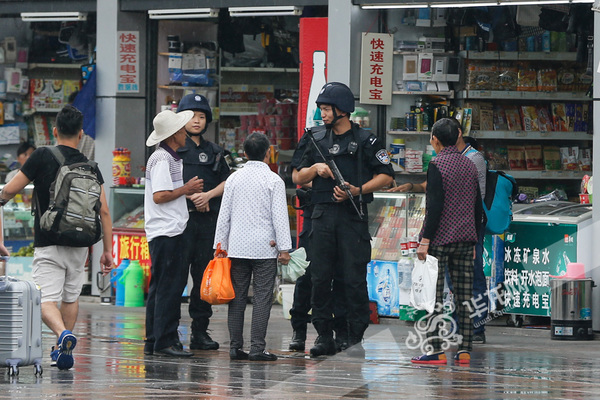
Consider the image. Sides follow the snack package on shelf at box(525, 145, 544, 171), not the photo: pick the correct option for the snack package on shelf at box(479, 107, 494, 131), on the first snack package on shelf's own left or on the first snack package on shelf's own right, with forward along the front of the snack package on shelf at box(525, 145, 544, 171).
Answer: on the first snack package on shelf's own right

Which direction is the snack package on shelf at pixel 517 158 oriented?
toward the camera

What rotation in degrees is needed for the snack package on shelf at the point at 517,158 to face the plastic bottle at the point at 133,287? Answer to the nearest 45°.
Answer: approximately 90° to its right

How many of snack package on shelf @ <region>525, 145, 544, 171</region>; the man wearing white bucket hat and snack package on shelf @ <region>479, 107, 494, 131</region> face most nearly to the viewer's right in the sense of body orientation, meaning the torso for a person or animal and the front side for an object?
1

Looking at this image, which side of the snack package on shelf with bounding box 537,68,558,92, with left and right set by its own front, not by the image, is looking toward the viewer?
front

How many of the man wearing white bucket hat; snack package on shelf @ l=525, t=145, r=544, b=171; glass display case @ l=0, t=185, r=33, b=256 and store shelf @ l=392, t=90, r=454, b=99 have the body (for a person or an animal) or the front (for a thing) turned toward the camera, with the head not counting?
3

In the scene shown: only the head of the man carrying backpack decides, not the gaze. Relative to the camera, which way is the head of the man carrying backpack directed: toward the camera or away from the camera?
away from the camera

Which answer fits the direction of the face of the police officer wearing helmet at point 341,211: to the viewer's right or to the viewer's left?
to the viewer's left

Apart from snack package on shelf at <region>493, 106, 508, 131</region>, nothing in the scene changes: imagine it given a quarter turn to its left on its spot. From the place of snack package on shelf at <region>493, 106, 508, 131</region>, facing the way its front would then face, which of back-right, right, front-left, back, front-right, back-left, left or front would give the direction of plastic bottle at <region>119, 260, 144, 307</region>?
back

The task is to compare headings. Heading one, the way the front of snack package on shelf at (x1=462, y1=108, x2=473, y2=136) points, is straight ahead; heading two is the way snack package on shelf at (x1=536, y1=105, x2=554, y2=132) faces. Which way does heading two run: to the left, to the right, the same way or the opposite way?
the same way

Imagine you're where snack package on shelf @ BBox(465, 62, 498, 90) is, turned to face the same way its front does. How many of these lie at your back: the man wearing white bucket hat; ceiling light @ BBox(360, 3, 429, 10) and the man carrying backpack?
0

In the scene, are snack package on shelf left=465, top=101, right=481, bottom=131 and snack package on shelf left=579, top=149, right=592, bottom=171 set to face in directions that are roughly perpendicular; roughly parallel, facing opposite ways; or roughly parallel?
roughly parallel

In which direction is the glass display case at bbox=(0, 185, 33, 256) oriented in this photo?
toward the camera

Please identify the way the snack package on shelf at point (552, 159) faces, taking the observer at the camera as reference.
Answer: facing the viewer

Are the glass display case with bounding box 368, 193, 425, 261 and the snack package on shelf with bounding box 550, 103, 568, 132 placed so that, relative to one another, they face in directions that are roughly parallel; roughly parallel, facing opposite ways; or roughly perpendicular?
roughly parallel

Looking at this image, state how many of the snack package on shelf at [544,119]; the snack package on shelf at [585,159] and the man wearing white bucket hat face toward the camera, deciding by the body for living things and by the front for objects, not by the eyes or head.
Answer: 2

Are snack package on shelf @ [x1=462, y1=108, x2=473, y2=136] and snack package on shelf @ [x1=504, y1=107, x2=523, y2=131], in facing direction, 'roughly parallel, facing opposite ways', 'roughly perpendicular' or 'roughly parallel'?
roughly parallel

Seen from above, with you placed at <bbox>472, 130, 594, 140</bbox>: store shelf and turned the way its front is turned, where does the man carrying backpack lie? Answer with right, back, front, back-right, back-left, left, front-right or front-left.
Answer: front-right
